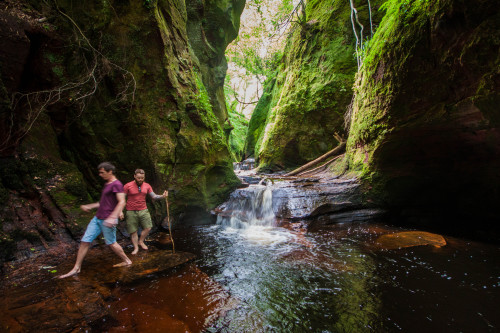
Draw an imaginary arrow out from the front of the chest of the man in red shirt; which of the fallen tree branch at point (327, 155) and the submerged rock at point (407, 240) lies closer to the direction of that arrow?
the submerged rock

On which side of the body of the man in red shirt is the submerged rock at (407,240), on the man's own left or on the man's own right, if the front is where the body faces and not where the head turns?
on the man's own left

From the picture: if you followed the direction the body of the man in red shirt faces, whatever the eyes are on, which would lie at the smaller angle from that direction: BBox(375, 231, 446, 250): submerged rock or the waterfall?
the submerged rock

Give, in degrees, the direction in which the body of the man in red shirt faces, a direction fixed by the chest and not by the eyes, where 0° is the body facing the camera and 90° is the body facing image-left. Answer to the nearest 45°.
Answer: approximately 0°

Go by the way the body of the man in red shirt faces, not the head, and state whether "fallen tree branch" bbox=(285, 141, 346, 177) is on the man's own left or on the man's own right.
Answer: on the man's own left
